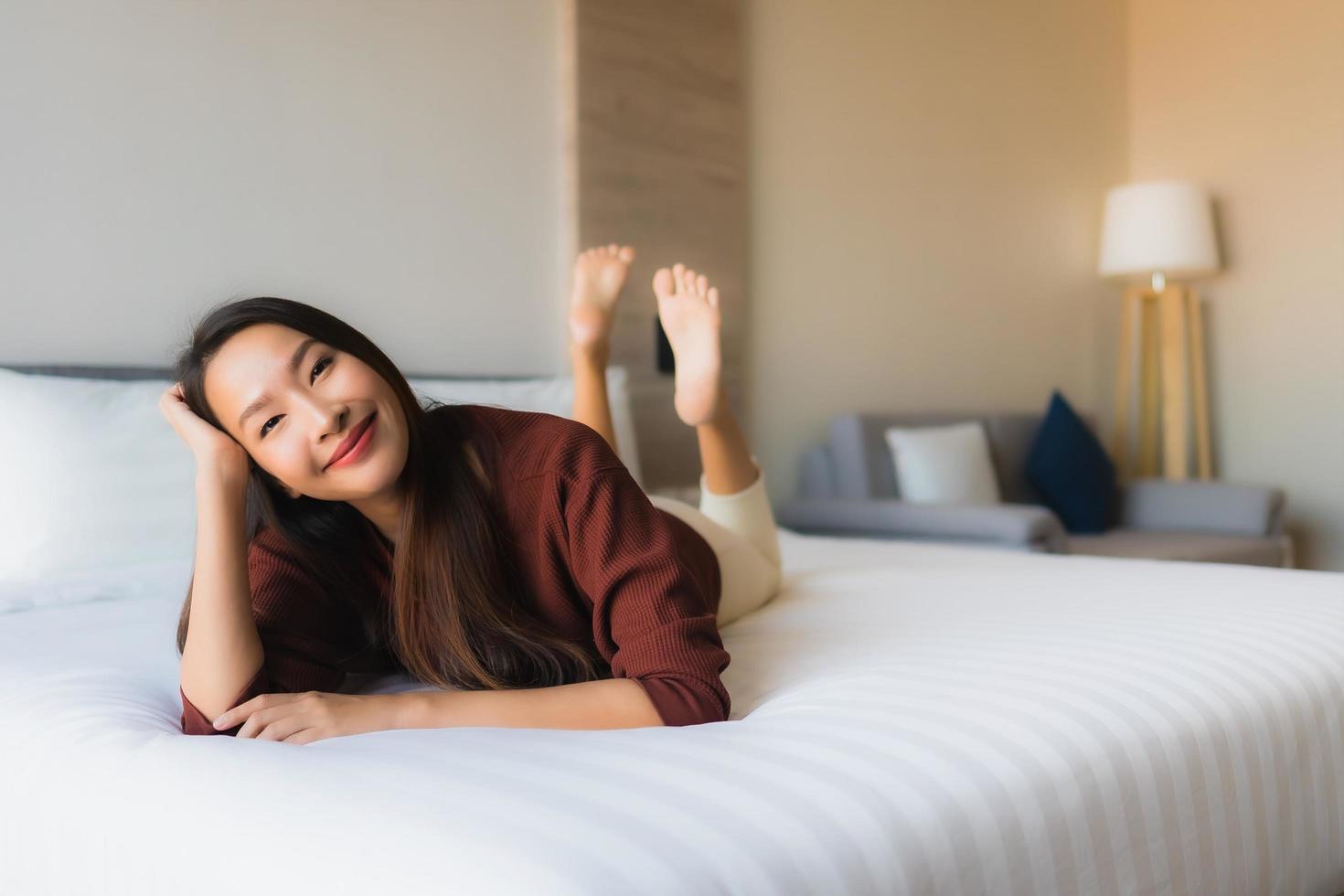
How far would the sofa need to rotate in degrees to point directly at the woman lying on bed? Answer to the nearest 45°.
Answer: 0° — it already faces them

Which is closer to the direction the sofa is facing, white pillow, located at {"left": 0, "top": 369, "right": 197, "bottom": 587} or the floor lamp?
the white pillow

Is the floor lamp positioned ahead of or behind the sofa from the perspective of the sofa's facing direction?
behind

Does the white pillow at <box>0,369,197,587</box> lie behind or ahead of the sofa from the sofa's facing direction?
ahead

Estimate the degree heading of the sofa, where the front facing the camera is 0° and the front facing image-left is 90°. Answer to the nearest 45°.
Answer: approximately 0°

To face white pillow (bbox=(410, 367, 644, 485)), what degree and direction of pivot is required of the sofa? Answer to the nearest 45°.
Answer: approximately 45° to its right

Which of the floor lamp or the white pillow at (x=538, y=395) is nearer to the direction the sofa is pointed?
the white pillow
